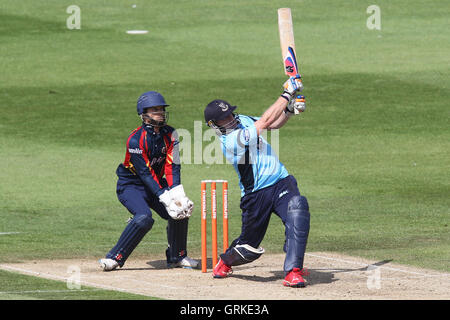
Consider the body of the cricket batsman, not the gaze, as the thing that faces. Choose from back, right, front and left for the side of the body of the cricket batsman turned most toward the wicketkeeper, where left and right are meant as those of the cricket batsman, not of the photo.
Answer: back

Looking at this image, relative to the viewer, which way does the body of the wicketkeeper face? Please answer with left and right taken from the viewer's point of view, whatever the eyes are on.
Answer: facing the viewer and to the right of the viewer

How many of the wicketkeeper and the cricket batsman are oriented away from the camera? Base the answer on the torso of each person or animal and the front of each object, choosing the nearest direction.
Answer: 0

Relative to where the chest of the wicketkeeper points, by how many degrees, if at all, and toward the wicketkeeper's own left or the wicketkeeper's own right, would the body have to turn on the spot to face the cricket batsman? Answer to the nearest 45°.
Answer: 0° — they already face them
